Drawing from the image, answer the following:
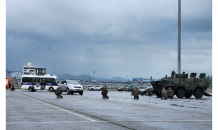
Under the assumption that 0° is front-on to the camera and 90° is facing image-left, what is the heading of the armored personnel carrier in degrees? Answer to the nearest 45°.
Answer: approximately 90°

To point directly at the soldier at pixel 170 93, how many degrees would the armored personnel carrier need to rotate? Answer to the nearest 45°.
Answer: approximately 45° to its left

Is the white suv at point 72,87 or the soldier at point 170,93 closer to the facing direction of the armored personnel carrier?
the white suv

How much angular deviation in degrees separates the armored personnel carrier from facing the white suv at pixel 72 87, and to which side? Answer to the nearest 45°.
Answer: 0° — it already faces it
